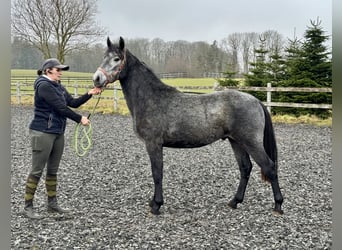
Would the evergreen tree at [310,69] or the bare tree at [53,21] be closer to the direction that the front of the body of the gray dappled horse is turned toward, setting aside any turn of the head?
the bare tree

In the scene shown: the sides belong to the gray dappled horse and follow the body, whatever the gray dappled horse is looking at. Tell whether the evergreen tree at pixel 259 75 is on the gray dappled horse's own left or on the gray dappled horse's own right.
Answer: on the gray dappled horse's own right

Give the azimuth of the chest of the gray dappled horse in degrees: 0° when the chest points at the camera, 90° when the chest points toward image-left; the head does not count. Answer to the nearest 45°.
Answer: approximately 90°

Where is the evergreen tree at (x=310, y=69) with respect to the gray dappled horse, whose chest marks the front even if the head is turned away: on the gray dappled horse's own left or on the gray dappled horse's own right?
on the gray dappled horse's own right

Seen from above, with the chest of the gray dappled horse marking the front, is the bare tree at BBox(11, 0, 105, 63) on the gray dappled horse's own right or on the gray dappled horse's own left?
on the gray dappled horse's own right

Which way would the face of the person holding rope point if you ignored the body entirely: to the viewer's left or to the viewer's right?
to the viewer's right

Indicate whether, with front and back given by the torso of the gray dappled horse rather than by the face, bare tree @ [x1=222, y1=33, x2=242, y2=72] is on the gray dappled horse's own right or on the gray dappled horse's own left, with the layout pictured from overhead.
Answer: on the gray dappled horse's own right
